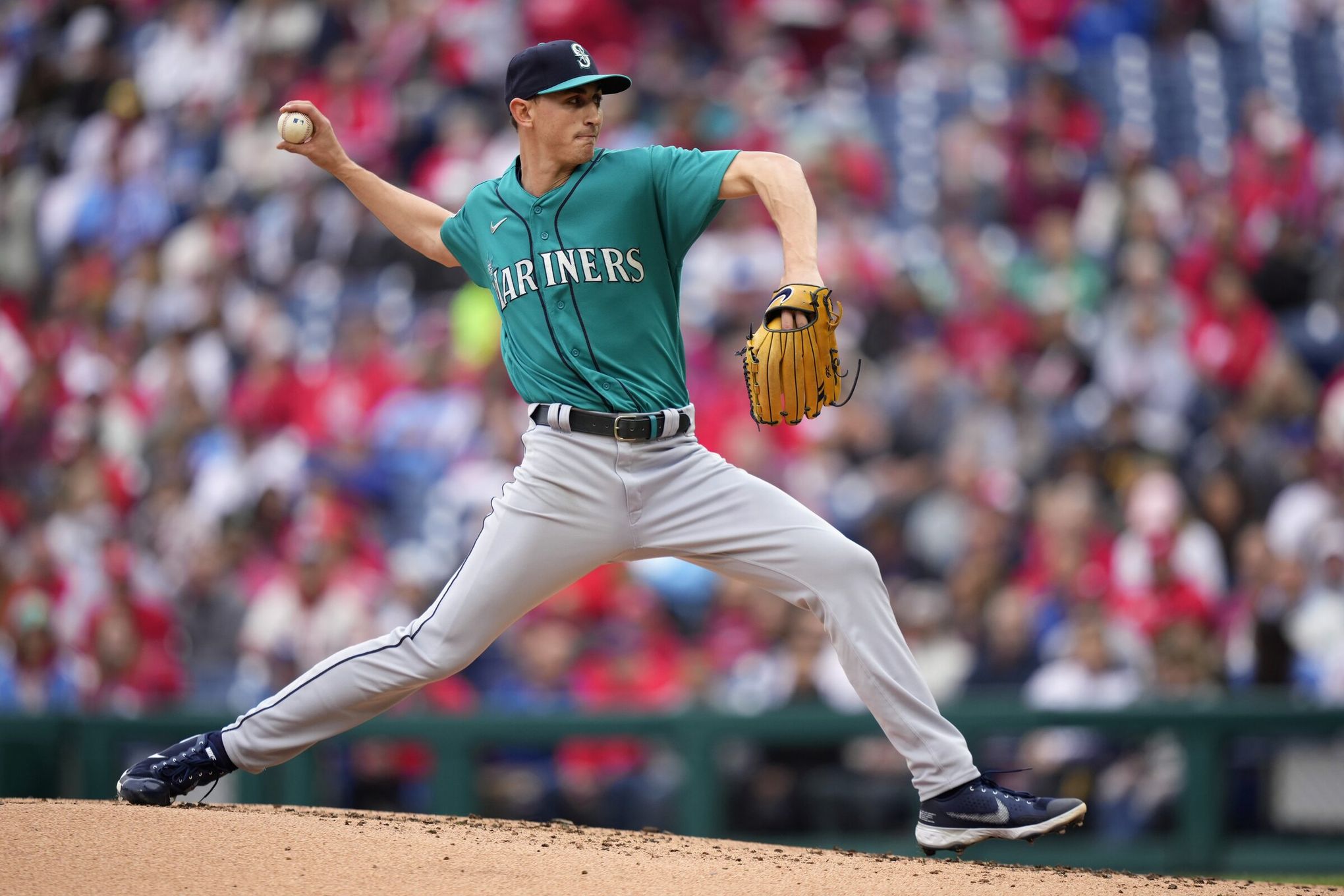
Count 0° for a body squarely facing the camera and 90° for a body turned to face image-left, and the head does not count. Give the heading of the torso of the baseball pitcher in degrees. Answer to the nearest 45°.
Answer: approximately 0°
